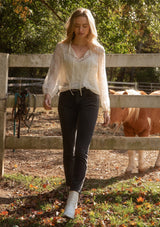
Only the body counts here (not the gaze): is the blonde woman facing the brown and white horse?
no

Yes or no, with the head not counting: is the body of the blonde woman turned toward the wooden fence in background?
no

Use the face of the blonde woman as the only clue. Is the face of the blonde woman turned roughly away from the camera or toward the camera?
toward the camera

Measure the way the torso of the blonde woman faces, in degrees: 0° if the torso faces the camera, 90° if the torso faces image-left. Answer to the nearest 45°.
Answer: approximately 0°
